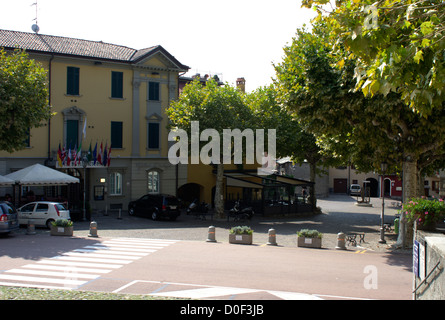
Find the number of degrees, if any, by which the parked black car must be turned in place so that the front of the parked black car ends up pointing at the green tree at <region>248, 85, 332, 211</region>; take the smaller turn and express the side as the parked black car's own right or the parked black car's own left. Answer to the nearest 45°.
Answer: approximately 135° to the parked black car's own right

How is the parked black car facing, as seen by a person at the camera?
facing away from the viewer and to the left of the viewer
